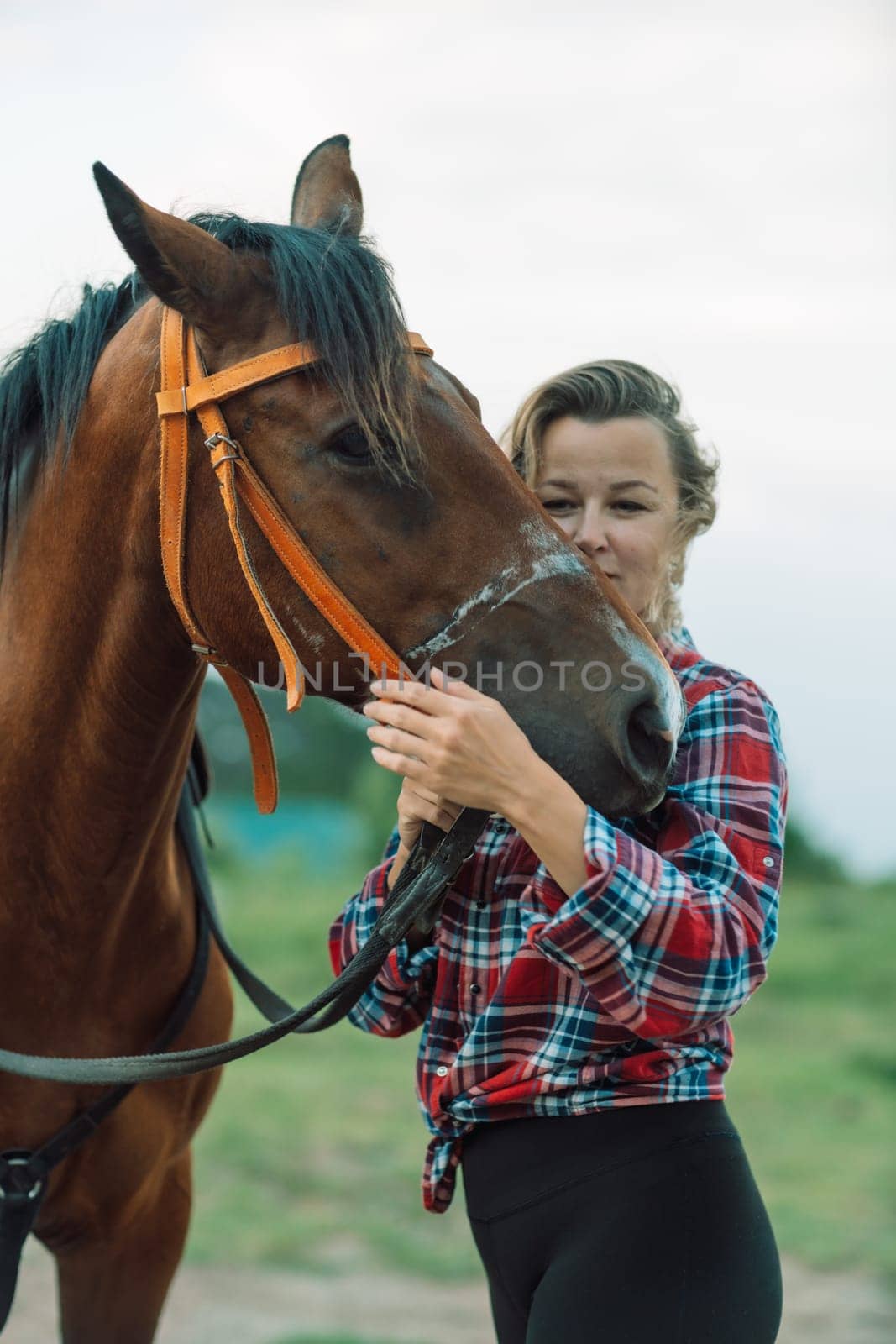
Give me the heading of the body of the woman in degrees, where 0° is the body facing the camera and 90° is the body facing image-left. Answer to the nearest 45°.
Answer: approximately 45°
